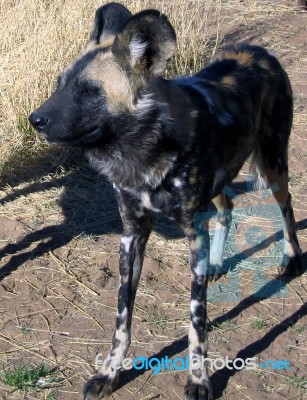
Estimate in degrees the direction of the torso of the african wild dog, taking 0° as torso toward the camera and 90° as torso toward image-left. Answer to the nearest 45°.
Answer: approximately 45°
